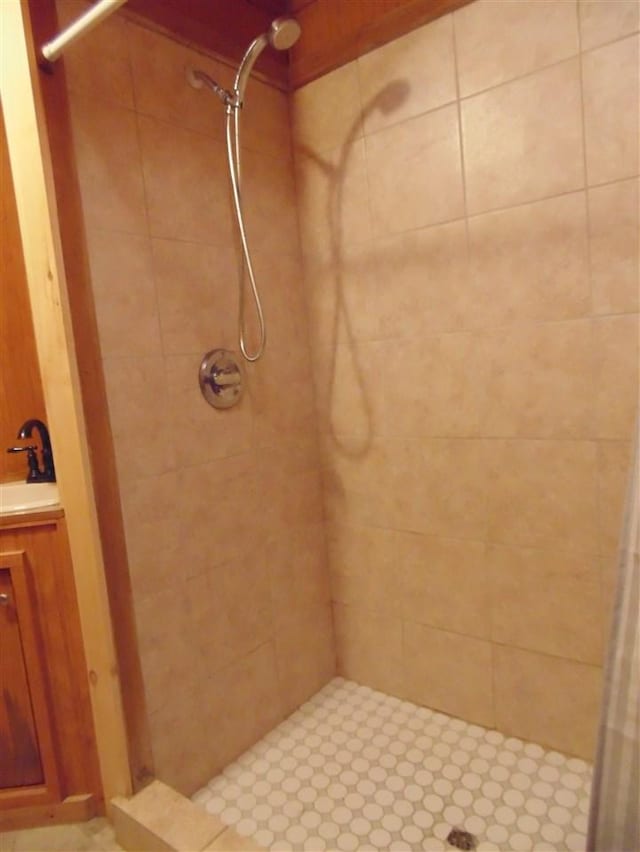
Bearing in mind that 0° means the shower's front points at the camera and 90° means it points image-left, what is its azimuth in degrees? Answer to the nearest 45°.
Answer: approximately 315°

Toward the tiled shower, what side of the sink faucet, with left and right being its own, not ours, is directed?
left

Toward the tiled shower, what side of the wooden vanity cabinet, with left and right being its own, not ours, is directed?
left
